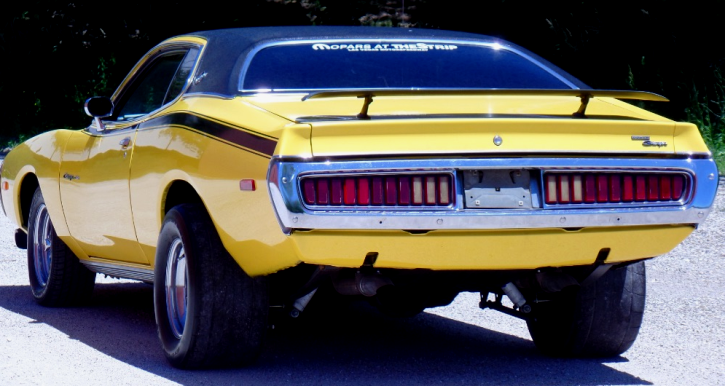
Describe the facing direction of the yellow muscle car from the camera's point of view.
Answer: facing away from the viewer and to the left of the viewer
